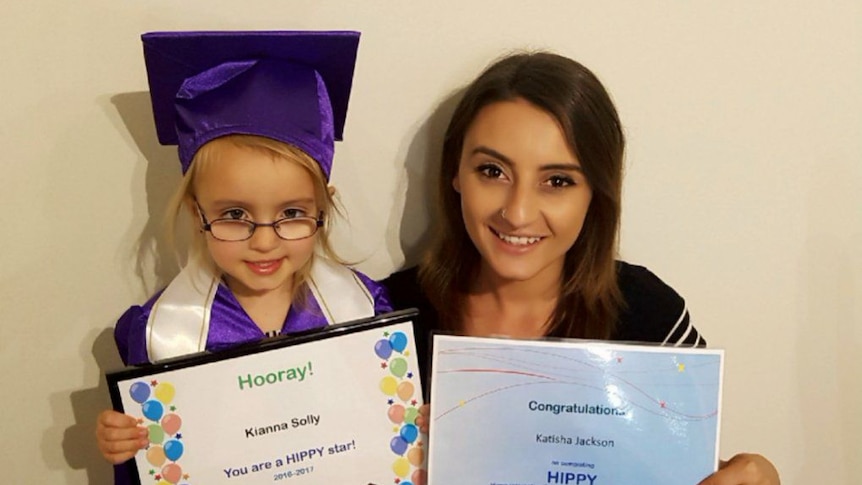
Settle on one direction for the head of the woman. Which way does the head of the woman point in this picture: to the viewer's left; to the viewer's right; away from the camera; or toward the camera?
toward the camera

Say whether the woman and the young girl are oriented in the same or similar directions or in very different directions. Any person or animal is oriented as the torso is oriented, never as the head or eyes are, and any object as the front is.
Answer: same or similar directions

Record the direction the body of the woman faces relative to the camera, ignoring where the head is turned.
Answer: toward the camera

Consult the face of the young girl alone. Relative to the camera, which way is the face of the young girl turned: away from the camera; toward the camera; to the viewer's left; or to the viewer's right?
toward the camera

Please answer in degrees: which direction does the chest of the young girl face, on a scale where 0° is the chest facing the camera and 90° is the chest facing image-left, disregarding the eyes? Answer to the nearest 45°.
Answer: approximately 0°

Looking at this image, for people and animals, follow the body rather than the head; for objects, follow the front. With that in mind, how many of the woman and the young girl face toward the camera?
2
